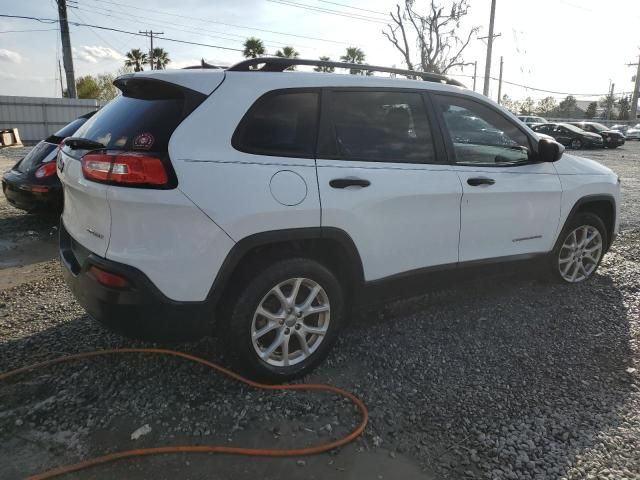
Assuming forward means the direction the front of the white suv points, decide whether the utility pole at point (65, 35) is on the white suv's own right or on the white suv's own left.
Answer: on the white suv's own left

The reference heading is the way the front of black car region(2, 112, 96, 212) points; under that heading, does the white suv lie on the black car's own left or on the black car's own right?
on the black car's own right

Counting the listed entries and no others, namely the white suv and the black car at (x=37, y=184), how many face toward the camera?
0

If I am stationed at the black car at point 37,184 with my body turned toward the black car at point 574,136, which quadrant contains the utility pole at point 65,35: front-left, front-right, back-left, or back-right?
front-left

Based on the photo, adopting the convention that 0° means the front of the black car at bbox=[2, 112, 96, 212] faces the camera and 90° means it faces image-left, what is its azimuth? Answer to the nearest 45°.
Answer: approximately 225°

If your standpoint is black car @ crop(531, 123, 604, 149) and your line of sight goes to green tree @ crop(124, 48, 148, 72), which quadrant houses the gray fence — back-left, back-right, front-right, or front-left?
front-left

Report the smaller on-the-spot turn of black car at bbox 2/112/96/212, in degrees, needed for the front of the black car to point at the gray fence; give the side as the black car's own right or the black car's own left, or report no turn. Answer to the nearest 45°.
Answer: approximately 45° to the black car's own left

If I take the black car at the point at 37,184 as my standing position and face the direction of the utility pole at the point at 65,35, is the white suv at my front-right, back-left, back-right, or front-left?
back-right

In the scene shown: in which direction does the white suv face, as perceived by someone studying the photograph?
facing away from the viewer and to the right of the viewer

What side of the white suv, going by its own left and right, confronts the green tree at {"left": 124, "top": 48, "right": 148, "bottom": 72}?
left
